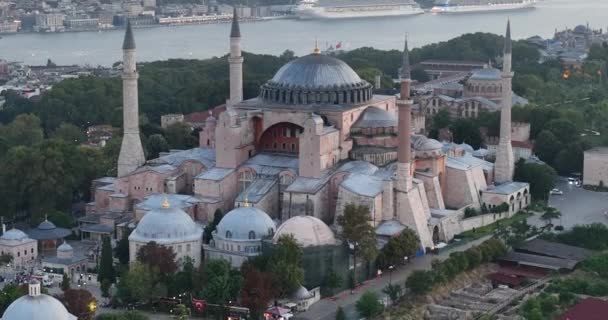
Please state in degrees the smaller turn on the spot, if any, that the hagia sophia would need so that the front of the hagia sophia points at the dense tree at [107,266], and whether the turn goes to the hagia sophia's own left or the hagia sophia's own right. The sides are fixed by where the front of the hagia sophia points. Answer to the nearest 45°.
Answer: approximately 90° to the hagia sophia's own left

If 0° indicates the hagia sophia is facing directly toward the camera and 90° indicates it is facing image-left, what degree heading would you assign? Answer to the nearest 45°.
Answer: approximately 135°

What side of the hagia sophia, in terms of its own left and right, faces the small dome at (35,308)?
left

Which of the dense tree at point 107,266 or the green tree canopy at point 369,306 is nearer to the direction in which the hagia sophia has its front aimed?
the dense tree
